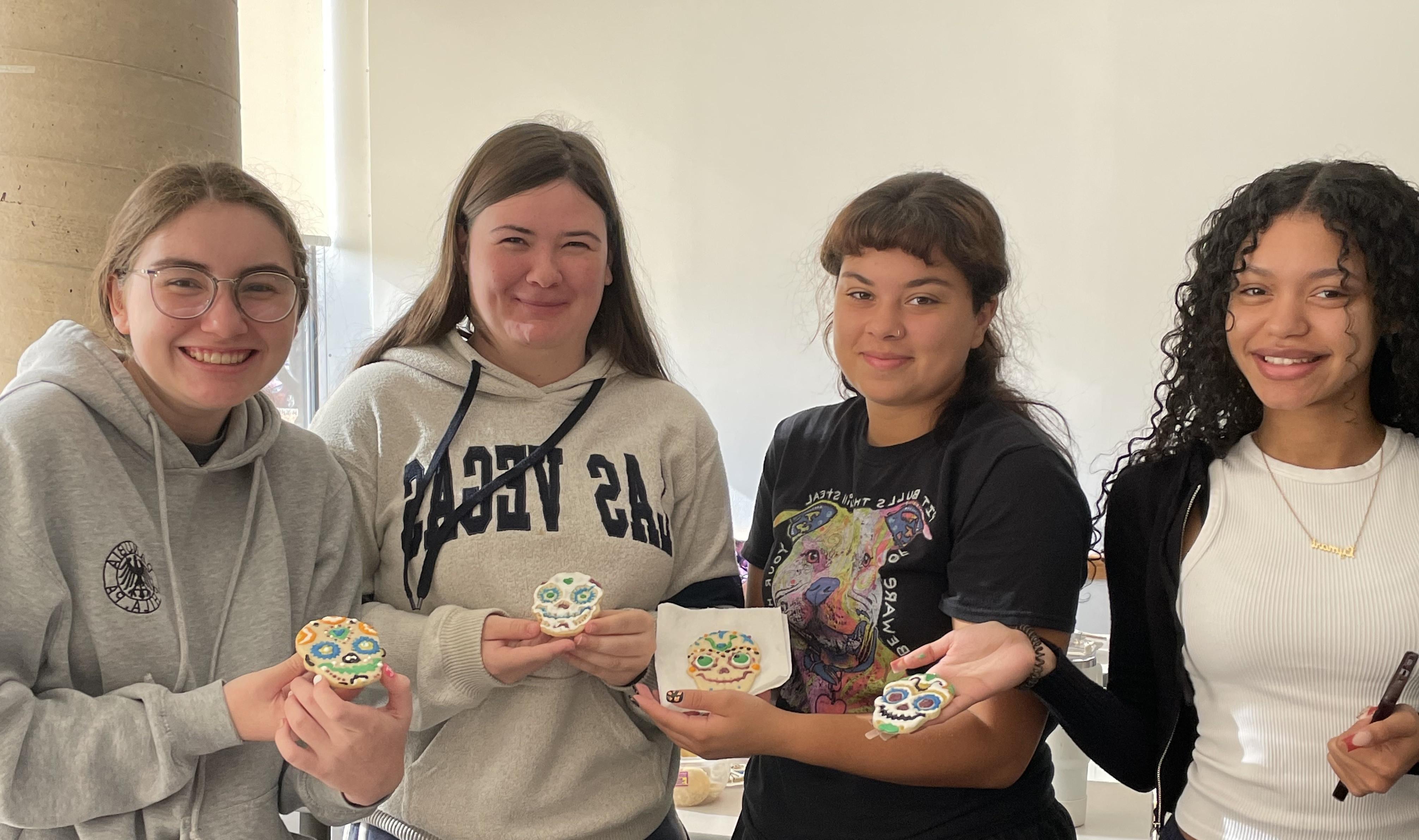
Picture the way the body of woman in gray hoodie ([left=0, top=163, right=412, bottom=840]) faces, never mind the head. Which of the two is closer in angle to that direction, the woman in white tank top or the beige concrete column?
the woman in white tank top

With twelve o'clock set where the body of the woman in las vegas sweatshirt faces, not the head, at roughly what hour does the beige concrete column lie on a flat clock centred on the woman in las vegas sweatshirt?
The beige concrete column is roughly at 4 o'clock from the woman in las vegas sweatshirt.

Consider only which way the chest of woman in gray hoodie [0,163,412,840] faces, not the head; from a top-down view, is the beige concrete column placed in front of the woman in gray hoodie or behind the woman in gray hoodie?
behind

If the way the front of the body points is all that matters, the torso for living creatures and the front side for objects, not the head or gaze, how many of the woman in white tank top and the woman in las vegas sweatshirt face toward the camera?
2

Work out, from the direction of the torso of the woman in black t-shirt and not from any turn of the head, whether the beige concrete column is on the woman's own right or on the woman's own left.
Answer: on the woman's own right

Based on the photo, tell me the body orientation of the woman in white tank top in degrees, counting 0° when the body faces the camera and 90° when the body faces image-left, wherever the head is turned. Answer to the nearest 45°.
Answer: approximately 0°

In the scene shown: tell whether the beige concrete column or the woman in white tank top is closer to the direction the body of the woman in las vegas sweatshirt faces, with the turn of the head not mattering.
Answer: the woman in white tank top

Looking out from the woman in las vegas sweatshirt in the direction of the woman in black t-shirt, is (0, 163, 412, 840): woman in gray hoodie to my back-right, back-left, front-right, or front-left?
back-right

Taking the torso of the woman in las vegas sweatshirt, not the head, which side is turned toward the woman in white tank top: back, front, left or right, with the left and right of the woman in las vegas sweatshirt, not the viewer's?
left
